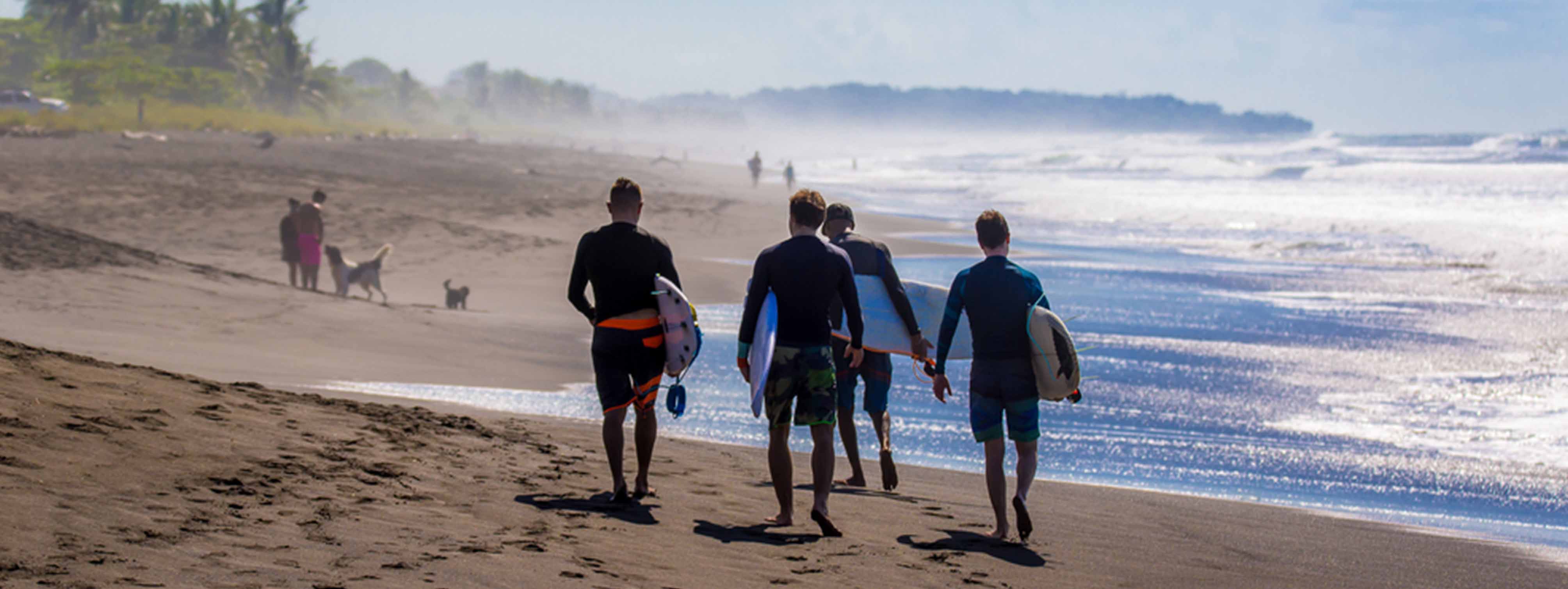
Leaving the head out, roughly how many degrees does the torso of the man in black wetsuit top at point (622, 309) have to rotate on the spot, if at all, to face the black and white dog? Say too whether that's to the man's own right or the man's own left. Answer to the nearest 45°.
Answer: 0° — they already face it

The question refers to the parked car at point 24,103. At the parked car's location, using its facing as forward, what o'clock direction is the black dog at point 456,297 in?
The black dog is roughly at 3 o'clock from the parked car.

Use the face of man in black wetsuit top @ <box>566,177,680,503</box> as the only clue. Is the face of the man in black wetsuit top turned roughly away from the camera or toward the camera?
away from the camera

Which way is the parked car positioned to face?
to the viewer's right

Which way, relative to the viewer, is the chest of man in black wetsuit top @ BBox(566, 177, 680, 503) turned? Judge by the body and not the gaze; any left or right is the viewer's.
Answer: facing away from the viewer

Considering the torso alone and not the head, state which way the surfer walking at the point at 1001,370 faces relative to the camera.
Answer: away from the camera

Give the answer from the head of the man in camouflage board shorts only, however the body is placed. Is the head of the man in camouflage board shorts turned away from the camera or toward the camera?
away from the camera

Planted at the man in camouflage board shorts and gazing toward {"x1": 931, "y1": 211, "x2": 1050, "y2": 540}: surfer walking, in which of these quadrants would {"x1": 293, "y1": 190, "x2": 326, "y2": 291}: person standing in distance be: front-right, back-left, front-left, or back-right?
back-left

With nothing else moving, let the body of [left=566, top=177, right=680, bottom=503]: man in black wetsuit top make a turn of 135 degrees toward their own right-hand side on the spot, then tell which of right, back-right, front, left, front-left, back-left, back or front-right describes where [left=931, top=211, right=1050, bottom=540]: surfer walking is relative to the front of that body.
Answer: front-left

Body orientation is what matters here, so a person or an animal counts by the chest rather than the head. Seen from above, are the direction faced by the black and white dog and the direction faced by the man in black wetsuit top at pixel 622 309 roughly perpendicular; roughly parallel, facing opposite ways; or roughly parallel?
roughly perpendicular

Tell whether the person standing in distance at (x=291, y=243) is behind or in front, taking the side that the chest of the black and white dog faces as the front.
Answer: in front

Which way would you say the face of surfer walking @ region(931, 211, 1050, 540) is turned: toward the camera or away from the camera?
away from the camera

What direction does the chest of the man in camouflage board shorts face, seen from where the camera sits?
away from the camera
